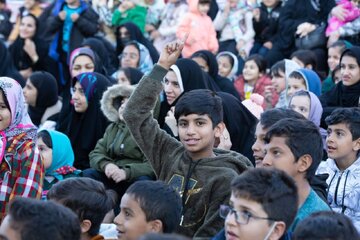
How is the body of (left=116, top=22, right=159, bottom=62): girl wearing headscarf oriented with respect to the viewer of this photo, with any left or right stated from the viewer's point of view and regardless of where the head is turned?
facing the viewer and to the left of the viewer

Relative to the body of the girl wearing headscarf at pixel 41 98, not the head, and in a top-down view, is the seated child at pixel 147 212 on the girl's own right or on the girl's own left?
on the girl's own left

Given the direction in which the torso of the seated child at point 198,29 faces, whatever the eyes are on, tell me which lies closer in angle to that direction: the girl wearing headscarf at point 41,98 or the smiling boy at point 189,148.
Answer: the smiling boy

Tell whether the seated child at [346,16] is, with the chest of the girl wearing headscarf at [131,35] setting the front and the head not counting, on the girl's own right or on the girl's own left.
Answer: on the girl's own left

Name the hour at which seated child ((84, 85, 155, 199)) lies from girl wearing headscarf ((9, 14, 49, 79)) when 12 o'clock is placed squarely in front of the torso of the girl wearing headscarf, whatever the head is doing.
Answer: The seated child is roughly at 10 o'clock from the girl wearing headscarf.

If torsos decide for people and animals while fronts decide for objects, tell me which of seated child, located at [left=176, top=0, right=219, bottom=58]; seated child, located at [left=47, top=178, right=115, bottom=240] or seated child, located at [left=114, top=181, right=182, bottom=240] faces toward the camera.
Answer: seated child, located at [left=176, top=0, right=219, bottom=58]

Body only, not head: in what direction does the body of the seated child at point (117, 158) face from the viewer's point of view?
toward the camera

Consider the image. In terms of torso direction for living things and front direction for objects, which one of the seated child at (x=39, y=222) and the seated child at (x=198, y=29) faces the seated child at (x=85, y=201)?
the seated child at (x=198, y=29)

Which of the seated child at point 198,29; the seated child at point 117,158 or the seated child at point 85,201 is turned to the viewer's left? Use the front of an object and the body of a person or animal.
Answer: the seated child at point 85,201
